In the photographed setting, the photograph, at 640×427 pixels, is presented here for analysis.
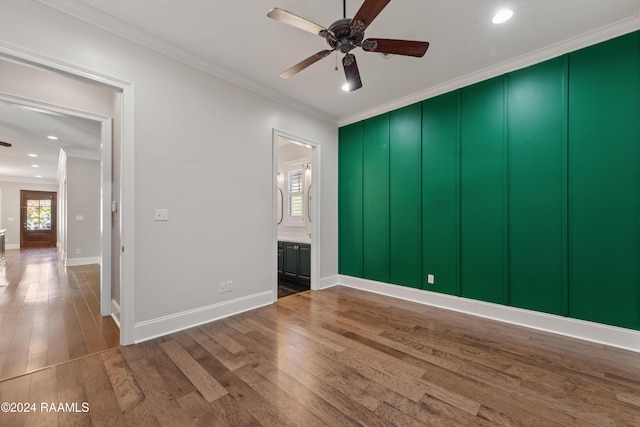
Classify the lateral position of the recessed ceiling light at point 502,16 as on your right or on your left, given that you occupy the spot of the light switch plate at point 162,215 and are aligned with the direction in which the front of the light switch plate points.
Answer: on your left

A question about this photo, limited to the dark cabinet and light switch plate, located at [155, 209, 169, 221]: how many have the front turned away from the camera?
0

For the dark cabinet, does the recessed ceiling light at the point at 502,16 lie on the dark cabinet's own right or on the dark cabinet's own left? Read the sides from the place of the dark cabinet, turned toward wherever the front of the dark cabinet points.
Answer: on the dark cabinet's own left

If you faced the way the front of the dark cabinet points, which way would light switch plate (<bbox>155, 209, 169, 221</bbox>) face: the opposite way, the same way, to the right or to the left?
to the left

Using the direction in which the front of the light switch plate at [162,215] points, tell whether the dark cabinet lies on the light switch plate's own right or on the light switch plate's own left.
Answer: on the light switch plate's own left

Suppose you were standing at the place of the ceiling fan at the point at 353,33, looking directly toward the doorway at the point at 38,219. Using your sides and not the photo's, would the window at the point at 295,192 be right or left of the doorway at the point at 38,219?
right

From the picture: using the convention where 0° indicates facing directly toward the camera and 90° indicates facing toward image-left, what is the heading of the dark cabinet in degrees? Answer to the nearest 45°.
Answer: approximately 45°

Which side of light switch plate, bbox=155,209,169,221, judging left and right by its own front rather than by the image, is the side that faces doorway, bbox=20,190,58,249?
back

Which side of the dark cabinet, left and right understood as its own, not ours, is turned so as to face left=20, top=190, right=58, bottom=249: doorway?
right

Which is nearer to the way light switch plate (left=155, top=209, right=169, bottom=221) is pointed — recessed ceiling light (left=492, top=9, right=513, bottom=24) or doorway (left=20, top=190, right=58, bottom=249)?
the recessed ceiling light

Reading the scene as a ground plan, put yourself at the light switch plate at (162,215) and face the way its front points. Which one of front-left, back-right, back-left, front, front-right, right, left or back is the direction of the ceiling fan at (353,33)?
front-left

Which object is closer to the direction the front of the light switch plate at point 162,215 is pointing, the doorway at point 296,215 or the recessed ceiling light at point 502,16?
the recessed ceiling light
